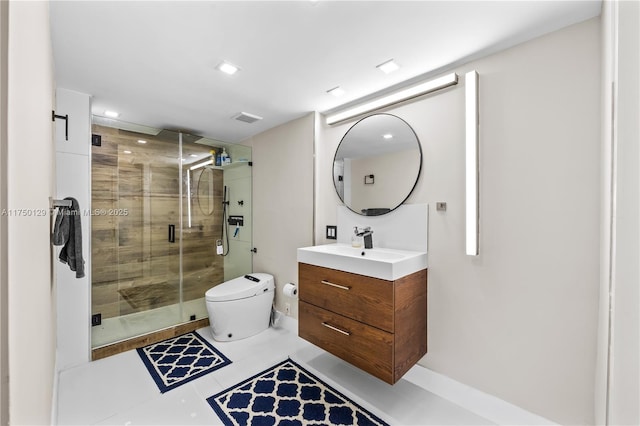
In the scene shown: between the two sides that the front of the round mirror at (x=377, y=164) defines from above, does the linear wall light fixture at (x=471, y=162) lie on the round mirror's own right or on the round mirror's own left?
on the round mirror's own left

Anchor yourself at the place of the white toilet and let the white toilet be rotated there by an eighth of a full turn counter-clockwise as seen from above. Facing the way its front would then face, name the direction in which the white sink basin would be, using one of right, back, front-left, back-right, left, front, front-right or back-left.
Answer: front-left

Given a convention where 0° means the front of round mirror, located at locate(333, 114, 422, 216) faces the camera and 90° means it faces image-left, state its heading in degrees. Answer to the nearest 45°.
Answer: approximately 45°

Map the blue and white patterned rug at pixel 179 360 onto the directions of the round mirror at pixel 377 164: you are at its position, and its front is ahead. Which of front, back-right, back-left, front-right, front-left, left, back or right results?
front-right

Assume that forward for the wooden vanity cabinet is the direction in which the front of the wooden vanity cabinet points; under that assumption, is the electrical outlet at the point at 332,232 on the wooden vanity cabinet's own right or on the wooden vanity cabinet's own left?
on the wooden vanity cabinet's own right

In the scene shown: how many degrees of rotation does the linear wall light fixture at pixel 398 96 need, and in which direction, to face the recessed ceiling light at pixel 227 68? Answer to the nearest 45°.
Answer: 0° — it already faces it
